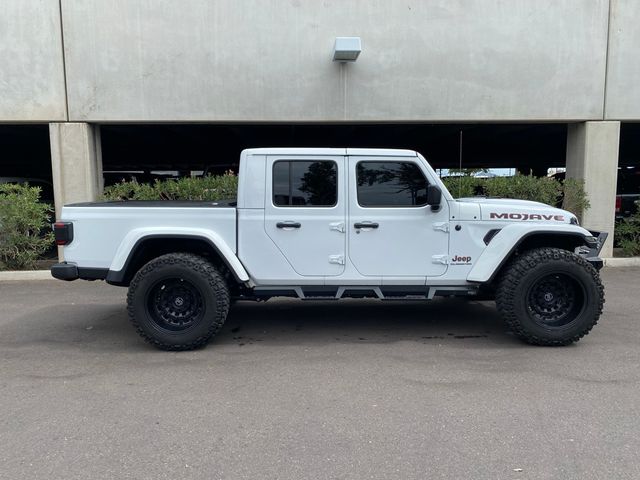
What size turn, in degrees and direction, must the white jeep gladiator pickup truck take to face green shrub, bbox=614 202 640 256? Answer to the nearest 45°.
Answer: approximately 45° to its left

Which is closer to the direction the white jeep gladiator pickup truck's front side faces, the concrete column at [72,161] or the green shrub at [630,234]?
the green shrub

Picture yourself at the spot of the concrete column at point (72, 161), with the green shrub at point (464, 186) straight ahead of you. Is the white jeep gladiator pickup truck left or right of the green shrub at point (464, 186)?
right

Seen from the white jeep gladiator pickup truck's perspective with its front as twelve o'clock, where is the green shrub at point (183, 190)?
The green shrub is roughly at 8 o'clock from the white jeep gladiator pickup truck.

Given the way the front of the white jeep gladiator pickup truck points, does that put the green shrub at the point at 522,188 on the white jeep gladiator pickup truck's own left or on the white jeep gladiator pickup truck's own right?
on the white jeep gladiator pickup truck's own left

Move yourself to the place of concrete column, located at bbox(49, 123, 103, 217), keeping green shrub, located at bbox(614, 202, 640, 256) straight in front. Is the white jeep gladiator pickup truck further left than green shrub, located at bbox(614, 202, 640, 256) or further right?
right

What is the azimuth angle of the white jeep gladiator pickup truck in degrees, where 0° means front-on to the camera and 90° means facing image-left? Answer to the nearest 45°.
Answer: approximately 270°

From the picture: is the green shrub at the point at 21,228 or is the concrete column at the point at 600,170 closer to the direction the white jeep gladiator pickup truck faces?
the concrete column

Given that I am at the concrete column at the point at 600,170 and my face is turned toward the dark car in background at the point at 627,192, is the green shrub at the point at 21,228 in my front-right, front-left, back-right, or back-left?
back-left

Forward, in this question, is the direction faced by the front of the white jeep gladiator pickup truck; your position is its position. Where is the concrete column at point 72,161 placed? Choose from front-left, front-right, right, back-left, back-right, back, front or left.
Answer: back-left
